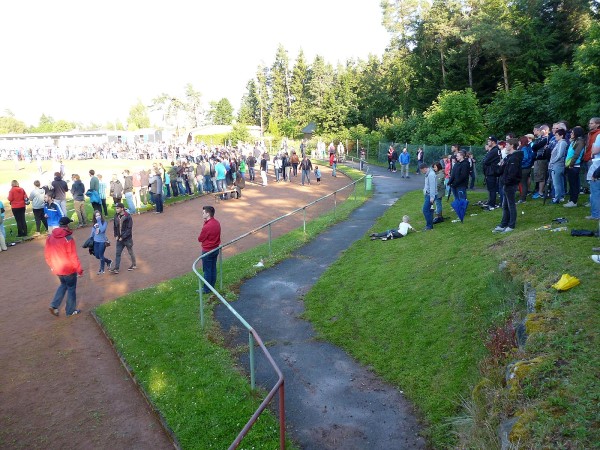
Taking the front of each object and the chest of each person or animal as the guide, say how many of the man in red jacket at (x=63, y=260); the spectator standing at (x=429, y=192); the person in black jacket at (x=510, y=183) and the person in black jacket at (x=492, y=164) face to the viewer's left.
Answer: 3

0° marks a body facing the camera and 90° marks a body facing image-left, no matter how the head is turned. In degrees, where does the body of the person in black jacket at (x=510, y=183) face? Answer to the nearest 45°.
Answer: approximately 90°

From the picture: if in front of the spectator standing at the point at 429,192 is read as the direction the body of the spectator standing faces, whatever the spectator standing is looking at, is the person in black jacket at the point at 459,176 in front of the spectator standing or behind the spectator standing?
behind

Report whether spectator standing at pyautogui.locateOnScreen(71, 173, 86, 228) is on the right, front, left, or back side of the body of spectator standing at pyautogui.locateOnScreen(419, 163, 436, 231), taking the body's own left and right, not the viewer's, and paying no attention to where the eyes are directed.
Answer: front

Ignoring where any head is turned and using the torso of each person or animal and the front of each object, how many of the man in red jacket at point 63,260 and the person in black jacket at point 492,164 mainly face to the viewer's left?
1

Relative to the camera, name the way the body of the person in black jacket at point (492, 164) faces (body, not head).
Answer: to the viewer's left

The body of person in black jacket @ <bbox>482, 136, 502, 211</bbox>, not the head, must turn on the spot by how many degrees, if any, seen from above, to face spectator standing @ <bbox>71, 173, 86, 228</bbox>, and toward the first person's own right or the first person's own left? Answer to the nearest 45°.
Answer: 0° — they already face them

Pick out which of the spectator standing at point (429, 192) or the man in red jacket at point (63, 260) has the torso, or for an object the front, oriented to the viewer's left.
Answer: the spectator standing

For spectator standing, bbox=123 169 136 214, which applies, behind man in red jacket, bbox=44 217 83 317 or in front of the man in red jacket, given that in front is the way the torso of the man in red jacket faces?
in front

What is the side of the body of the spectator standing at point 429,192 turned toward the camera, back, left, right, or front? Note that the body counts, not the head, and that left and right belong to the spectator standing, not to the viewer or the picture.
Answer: left
